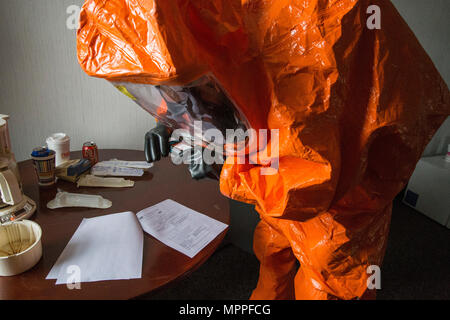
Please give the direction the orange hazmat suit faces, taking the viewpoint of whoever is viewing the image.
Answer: facing to the left of the viewer

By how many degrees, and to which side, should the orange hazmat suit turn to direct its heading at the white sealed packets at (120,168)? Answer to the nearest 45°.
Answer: approximately 45° to its right
